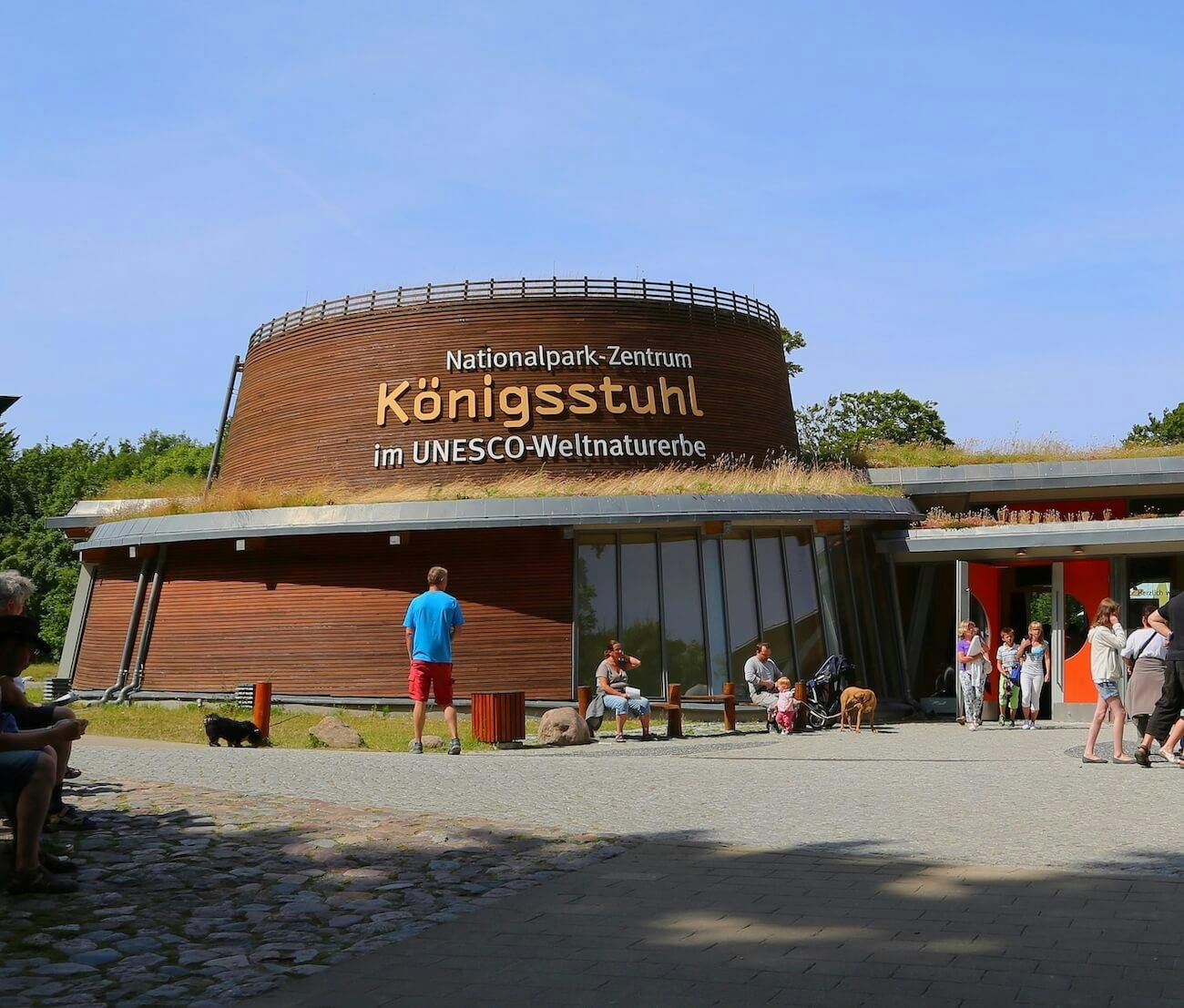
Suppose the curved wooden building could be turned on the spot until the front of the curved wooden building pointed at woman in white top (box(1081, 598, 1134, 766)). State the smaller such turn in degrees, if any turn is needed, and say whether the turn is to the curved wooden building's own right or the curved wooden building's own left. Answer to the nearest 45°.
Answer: approximately 45° to the curved wooden building's own left

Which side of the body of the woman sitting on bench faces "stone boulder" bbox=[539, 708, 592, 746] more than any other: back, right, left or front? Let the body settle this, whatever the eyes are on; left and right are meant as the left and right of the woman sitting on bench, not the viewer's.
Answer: right

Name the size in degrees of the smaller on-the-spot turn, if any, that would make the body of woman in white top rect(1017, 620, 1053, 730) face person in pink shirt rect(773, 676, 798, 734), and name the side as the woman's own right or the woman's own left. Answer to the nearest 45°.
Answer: approximately 45° to the woman's own right

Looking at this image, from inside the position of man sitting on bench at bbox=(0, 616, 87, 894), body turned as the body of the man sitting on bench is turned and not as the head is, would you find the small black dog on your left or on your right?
on your left

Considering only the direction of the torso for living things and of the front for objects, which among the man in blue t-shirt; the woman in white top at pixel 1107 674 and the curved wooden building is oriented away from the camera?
the man in blue t-shirt

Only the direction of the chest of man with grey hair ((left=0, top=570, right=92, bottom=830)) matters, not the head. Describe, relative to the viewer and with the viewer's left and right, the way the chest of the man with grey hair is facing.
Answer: facing to the right of the viewer

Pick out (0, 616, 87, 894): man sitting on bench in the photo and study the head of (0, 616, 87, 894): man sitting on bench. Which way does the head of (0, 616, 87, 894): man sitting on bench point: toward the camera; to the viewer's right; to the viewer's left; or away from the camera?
to the viewer's right

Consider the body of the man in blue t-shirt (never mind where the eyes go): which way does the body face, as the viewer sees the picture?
away from the camera

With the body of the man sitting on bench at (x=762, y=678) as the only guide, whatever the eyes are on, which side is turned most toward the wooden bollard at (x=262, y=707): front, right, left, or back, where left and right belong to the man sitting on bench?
right

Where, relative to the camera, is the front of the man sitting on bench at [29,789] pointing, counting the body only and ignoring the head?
to the viewer's right

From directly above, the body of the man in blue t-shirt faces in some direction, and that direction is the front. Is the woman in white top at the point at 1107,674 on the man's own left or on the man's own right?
on the man's own right
